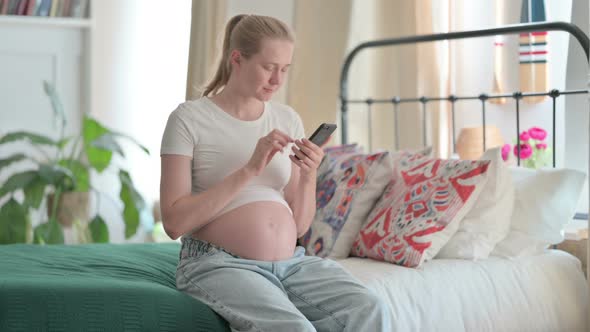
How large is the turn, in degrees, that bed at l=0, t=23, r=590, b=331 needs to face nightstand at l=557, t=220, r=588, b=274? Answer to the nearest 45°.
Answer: approximately 180°

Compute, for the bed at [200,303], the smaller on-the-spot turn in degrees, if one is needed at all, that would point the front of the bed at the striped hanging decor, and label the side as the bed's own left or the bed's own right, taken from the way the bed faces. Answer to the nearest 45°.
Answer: approximately 180°

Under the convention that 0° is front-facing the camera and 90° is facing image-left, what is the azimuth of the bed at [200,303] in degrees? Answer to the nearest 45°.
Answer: approximately 45°

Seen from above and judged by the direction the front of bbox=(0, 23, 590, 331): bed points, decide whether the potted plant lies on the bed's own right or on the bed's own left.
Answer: on the bed's own right

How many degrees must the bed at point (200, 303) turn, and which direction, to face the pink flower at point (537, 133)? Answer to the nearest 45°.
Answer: approximately 180°
